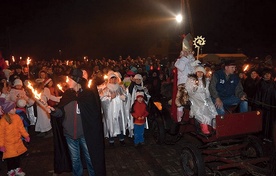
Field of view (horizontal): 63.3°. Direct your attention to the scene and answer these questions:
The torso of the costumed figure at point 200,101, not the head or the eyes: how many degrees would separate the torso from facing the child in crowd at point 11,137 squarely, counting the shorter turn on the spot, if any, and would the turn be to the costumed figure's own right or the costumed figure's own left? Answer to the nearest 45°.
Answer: approximately 90° to the costumed figure's own right

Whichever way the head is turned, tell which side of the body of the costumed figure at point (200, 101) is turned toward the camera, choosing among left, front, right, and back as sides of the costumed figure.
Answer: front

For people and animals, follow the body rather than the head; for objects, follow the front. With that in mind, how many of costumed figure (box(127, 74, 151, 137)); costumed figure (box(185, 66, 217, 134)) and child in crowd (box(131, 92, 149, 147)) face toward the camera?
3

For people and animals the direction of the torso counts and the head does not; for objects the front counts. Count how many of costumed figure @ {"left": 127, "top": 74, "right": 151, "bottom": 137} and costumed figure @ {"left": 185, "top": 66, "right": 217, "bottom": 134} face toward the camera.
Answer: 2

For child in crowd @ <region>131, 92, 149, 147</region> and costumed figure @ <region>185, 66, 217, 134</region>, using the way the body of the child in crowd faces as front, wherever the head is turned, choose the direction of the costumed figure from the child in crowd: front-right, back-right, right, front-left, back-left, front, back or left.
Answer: front-left

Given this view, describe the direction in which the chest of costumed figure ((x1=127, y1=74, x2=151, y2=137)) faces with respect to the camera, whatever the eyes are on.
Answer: toward the camera
